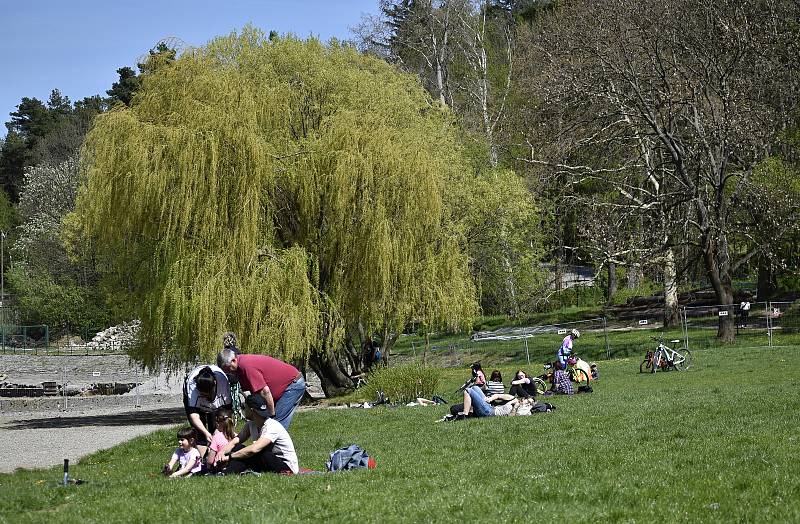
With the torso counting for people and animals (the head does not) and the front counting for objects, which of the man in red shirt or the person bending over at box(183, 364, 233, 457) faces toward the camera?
the person bending over

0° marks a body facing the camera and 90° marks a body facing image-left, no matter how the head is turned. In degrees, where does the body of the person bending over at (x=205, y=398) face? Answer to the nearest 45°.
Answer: approximately 0°

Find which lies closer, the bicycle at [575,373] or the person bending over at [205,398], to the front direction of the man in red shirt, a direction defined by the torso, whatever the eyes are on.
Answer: the person bending over

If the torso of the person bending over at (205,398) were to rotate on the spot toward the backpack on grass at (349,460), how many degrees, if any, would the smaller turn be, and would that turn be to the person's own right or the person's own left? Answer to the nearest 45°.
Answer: approximately 45° to the person's own left

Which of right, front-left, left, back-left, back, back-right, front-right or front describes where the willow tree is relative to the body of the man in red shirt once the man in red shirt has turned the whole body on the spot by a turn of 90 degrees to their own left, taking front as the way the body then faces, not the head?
back

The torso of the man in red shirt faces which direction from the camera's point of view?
to the viewer's left

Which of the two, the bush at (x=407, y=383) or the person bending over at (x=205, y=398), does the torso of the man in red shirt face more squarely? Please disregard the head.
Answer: the person bending over

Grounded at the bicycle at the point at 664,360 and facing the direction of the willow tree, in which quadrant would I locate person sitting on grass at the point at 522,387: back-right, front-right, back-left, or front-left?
front-left

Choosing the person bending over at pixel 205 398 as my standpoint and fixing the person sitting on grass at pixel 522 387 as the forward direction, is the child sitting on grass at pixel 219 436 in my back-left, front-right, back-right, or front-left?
back-right

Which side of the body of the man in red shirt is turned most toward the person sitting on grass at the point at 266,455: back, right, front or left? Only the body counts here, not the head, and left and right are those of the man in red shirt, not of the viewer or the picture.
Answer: left

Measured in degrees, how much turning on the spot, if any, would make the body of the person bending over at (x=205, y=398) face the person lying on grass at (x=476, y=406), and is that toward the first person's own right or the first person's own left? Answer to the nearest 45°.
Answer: approximately 135° to the first person's own left

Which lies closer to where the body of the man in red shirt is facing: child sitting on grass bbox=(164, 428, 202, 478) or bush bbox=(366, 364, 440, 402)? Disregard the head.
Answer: the child sitting on grass

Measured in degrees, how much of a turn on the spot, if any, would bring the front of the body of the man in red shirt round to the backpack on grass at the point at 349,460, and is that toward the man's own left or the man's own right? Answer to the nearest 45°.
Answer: approximately 135° to the man's own left

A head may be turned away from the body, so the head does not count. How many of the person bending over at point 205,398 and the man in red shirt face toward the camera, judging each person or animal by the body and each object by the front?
1
